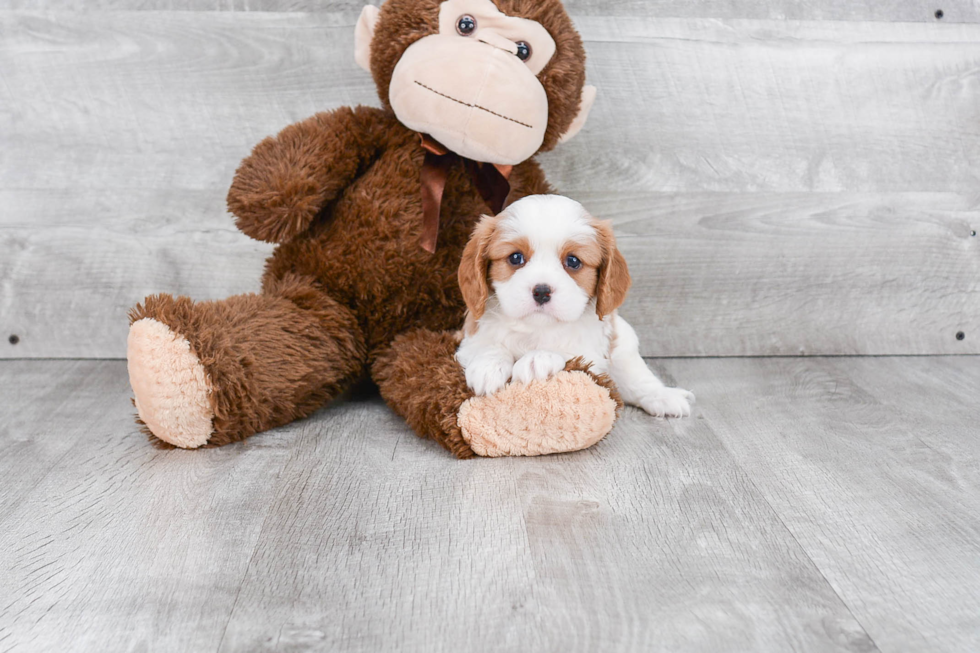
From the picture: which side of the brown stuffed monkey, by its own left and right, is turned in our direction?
front
